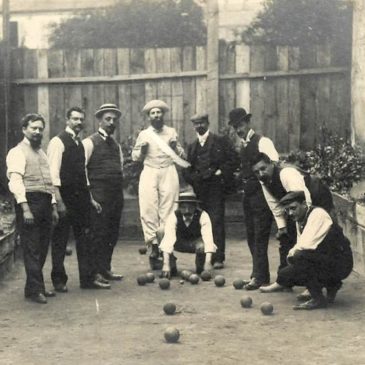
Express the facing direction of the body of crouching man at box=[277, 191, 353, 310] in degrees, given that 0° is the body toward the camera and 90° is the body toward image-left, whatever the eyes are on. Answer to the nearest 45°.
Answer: approximately 90°

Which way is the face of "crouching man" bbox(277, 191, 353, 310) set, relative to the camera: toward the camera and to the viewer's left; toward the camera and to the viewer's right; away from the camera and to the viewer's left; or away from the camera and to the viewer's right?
toward the camera and to the viewer's left

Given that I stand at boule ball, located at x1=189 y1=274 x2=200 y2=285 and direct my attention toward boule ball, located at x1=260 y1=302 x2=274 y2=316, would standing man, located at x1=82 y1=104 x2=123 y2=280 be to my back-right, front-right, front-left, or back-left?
back-right

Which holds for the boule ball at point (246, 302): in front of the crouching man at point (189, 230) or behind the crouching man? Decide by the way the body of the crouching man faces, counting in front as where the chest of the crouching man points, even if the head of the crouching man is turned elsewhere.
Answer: in front

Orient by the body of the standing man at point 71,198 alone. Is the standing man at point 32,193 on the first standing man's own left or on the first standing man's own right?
on the first standing man's own right
